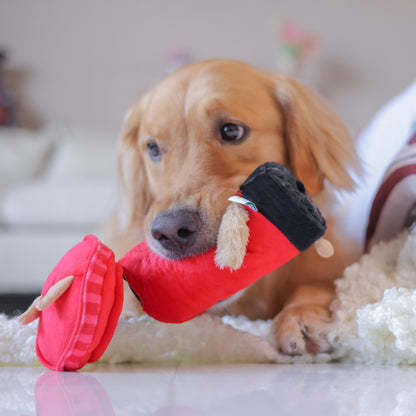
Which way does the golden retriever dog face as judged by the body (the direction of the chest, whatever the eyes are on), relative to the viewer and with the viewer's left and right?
facing the viewer and to the left of the viewer

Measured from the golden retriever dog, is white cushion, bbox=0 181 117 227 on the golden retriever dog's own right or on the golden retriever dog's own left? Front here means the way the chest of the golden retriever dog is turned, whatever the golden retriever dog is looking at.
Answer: on the golden retriever dog's own right

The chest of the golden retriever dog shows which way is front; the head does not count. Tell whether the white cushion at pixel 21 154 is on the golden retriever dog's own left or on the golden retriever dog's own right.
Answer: on the golden retriever dog's own right

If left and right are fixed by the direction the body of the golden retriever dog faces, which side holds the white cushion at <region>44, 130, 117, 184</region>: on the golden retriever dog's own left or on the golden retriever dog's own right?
on the golden retriever dog's own right
